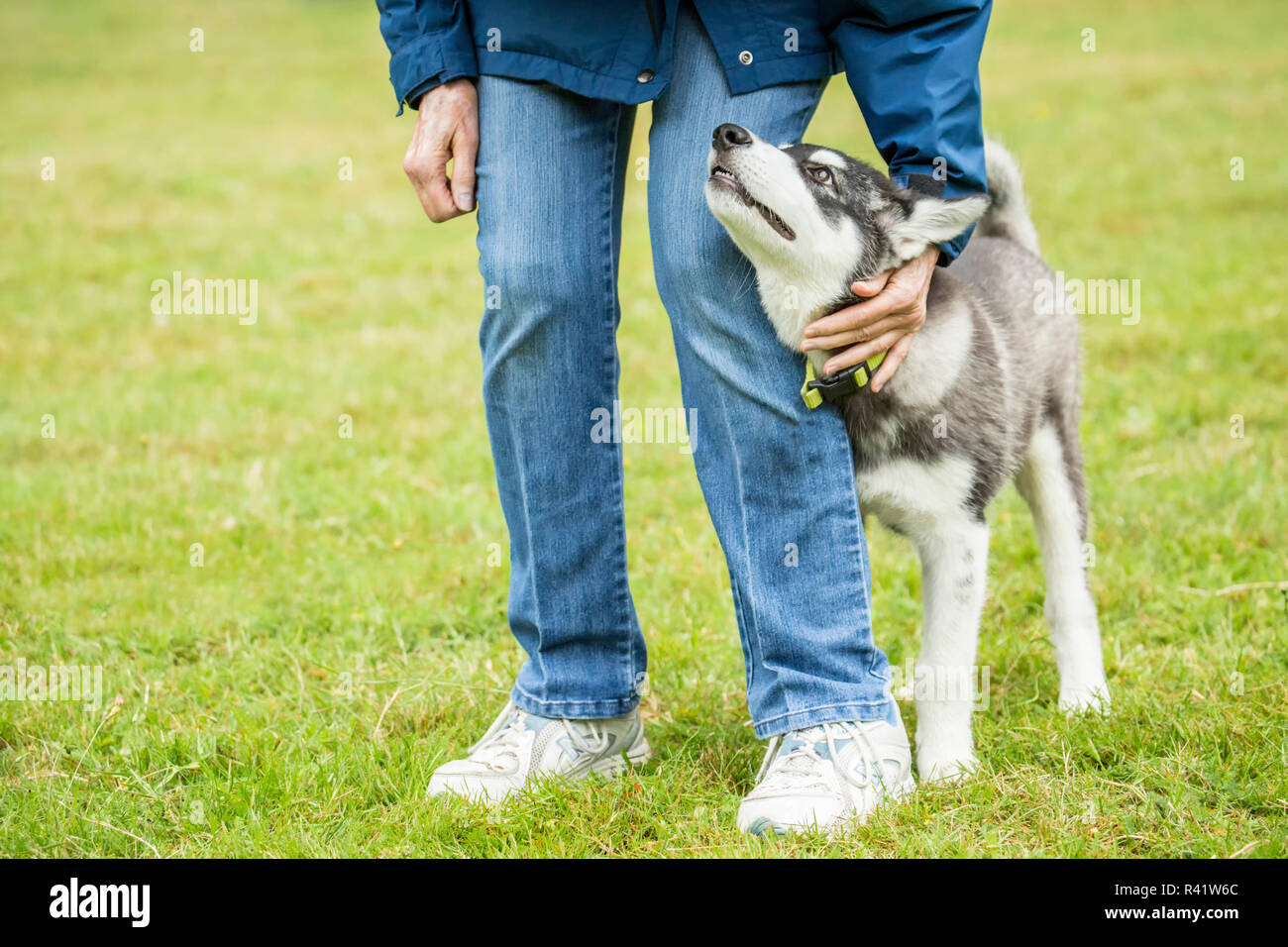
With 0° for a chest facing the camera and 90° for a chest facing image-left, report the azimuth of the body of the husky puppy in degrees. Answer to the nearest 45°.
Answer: approximately 45°
